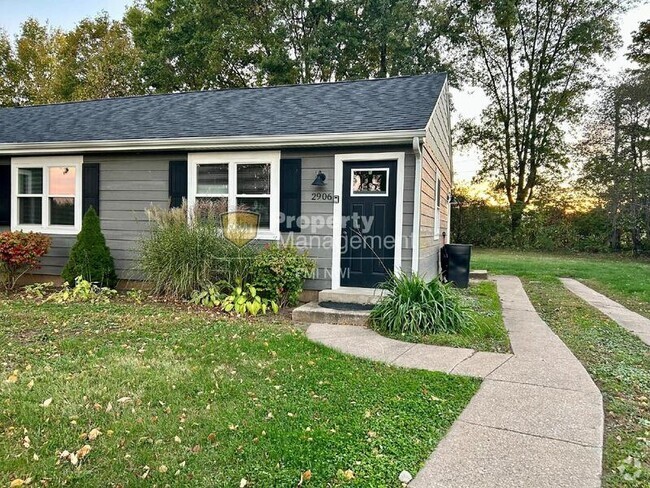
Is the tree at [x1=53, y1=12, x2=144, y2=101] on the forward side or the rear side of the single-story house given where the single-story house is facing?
on the rear side

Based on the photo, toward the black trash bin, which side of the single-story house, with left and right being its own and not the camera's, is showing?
left

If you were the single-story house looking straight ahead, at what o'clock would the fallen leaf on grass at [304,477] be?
The fallen leaf on grass is roughly at 12 o'clock from the single-story house.

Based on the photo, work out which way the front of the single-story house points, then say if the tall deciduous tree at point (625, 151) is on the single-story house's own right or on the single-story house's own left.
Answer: on the single-story house's own left

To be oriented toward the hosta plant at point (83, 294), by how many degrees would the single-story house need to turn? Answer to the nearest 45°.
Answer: approximately 90° to its right

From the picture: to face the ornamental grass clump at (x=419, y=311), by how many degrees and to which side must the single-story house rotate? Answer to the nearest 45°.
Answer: approximately 45° to its left

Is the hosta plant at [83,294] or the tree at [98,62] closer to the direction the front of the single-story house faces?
the hosta plant

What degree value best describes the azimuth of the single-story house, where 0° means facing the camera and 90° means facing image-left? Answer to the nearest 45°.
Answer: approximately 0°
